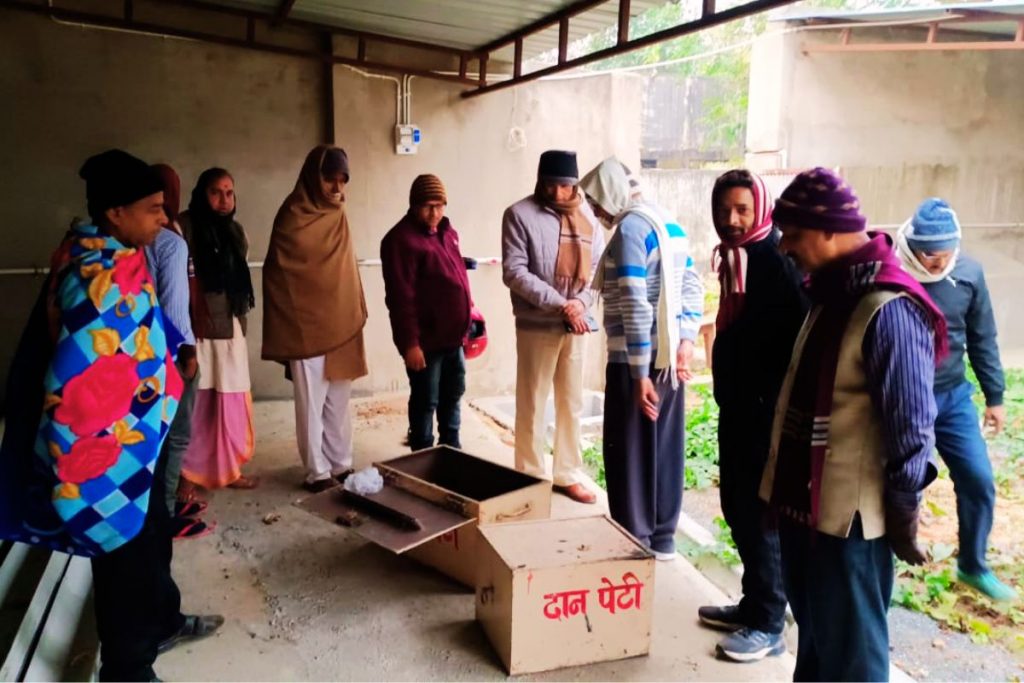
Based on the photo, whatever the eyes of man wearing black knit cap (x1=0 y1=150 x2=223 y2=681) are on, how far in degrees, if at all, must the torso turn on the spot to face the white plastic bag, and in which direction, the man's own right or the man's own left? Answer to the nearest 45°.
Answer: approximately 45° to the man's own left

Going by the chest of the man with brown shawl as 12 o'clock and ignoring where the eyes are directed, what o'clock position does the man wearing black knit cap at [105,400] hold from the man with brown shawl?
The man wearing black knit cap is roughly at 2 o'clock from the man with brown shawl.

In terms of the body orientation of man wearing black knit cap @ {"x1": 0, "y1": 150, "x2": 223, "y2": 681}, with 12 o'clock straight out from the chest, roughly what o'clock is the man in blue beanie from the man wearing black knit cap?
The man in blue beanie is roughly at 12 o'clock from the man wearing black knit cap.

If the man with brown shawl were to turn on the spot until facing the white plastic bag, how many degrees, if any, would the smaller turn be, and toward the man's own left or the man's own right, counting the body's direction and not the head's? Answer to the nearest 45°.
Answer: approximately 45° to the man's own right

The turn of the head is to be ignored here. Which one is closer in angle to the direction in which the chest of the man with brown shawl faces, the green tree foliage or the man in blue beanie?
the man in blue beanie

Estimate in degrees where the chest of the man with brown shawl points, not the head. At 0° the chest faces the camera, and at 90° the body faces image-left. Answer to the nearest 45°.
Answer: approximately 315°

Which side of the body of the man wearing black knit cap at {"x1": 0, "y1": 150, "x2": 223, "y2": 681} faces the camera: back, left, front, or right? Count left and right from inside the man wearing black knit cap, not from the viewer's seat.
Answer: right

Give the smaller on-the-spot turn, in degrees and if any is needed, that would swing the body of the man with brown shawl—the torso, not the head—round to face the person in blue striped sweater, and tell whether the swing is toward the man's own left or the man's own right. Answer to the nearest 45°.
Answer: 0° — they already face them

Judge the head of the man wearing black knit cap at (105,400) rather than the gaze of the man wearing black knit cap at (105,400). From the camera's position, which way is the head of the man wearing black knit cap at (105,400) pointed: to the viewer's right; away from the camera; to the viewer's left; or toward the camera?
to the viewer's right
